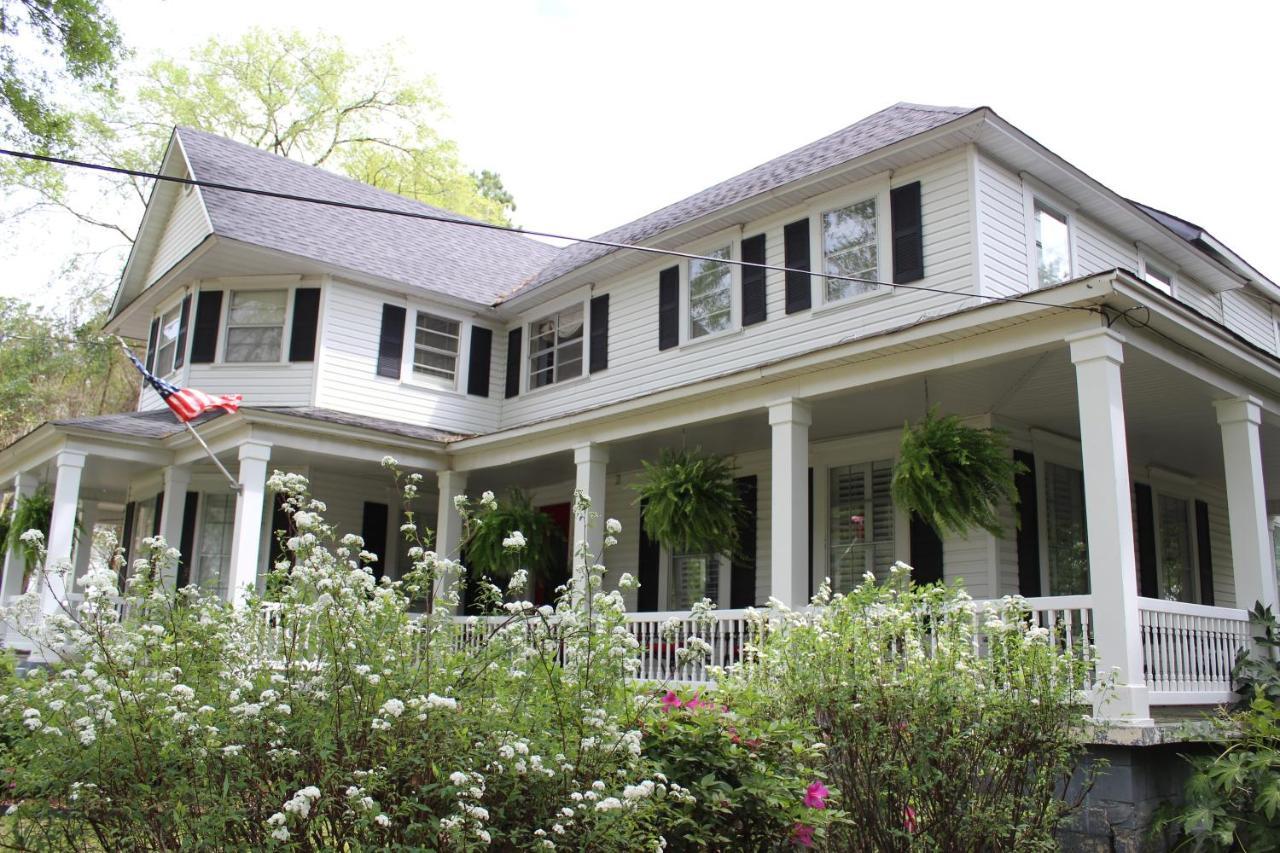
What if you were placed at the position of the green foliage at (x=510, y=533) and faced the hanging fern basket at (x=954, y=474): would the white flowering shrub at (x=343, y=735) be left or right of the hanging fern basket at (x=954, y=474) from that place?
right

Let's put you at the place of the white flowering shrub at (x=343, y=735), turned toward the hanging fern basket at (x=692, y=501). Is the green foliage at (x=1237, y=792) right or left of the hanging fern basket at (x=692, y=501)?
right

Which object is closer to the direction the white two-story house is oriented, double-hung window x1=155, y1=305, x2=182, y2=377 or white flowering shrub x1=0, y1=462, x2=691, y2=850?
the white flowering shrub

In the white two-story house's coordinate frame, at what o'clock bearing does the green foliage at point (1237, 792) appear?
The green foliage is roughly at 10 o'clock from the white two-story house.

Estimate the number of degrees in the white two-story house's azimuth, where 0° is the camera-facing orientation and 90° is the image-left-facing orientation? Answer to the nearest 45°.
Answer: approximately 45°
